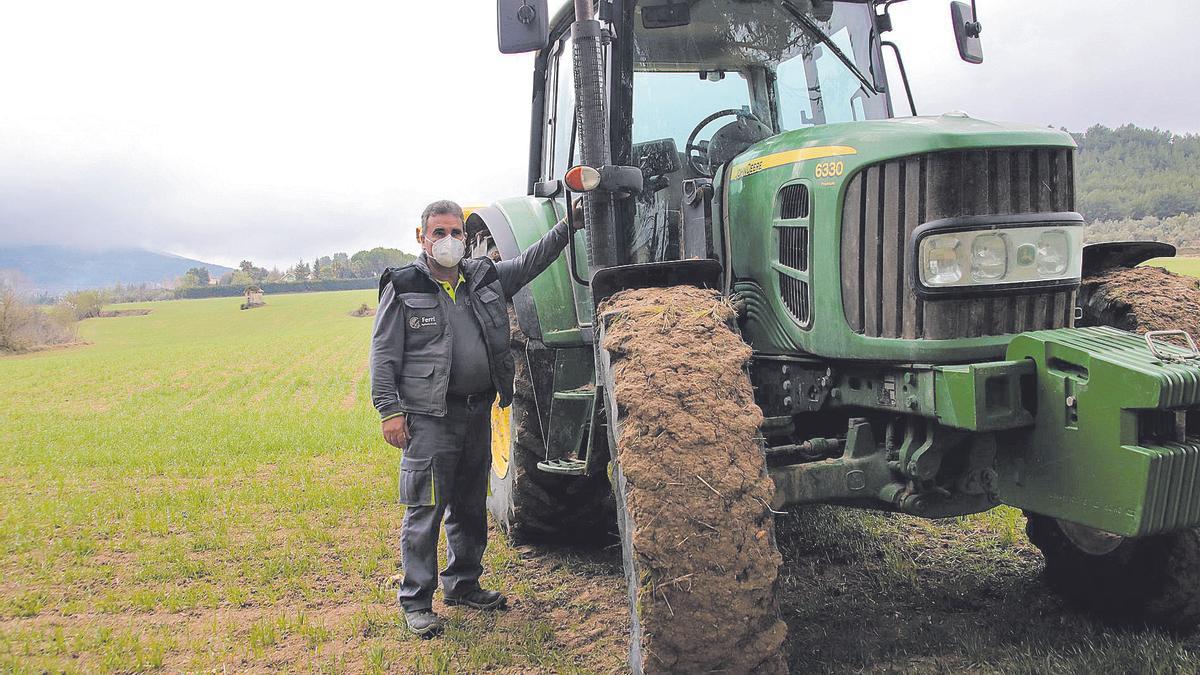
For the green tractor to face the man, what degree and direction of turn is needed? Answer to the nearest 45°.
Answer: approximately 135° to its right

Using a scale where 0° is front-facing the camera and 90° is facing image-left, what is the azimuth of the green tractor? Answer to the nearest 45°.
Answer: approximately 315°
